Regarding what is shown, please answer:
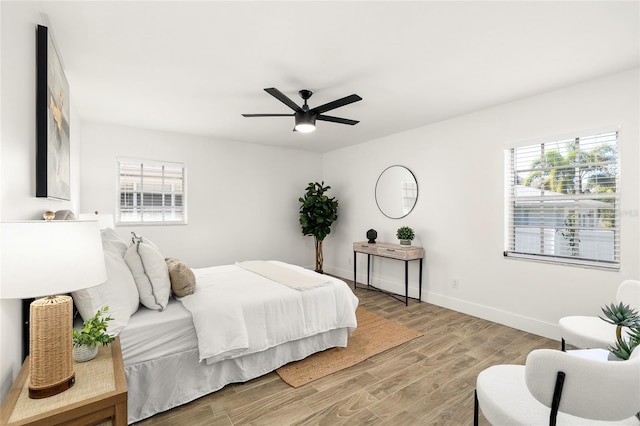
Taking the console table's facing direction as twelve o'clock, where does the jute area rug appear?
The jute area rug is roughly at 11 o'clock from the console table.

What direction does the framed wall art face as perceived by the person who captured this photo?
facing to the right of the viewer

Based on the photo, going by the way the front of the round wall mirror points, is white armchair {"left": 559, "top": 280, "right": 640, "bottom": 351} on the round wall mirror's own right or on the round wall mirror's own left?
on the round wall mirror's own left

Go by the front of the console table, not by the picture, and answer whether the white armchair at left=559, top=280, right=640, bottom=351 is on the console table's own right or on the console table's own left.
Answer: on the console table's own left

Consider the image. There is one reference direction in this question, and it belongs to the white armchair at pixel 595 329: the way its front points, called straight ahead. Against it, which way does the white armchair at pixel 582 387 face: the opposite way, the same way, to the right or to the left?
to the right

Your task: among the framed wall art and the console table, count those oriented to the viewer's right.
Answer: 1

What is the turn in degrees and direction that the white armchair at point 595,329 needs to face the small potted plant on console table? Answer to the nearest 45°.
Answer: approximately 90° to its right

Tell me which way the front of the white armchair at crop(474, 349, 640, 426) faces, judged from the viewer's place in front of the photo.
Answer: facing away from the viewer and to the left of the viewer

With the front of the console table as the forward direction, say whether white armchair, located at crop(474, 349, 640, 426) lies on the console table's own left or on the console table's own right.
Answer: on the console table's own left

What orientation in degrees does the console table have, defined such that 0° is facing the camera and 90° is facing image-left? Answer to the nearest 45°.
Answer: approximately 45°
